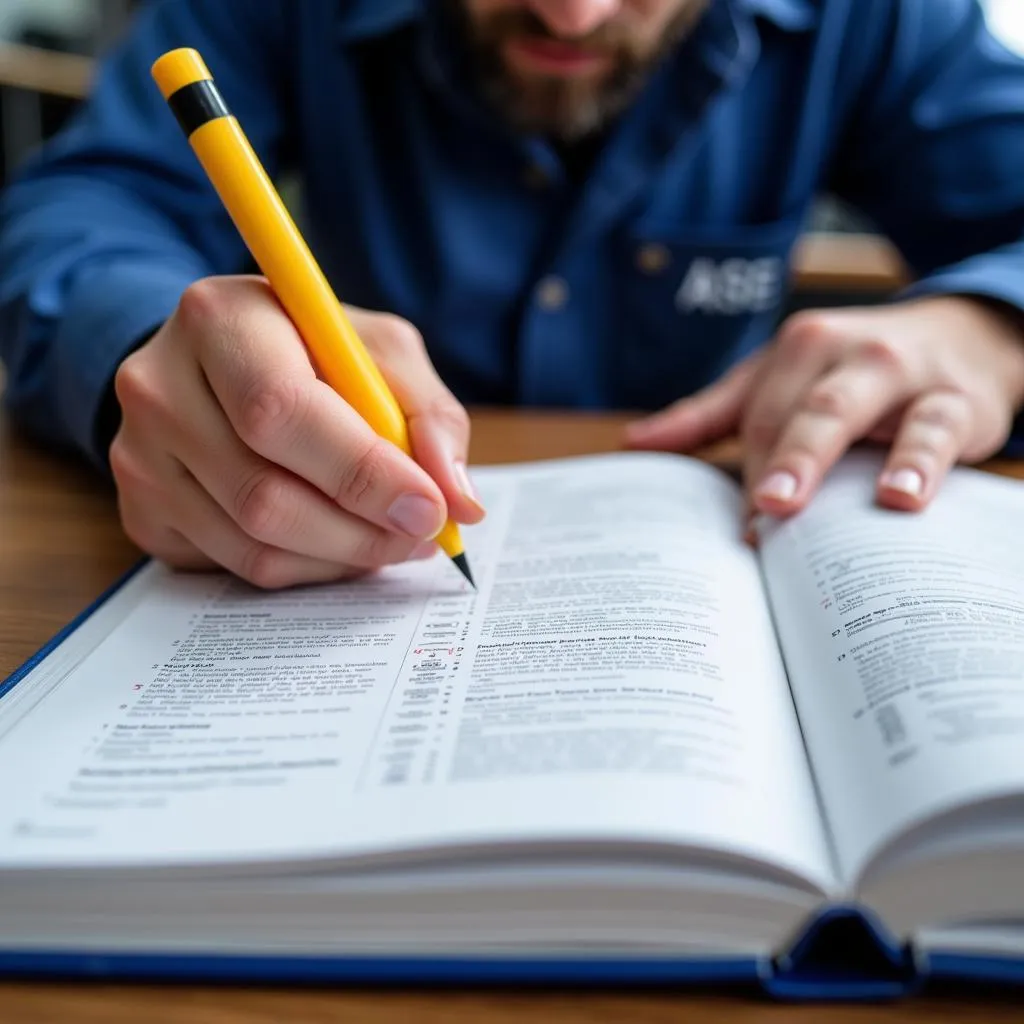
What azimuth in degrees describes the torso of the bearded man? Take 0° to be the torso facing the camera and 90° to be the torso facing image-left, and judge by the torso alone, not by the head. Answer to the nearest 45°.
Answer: approximately 0°

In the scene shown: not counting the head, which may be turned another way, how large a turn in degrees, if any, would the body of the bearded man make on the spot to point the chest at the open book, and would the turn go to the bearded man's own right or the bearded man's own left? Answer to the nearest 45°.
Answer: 0° — they already face it

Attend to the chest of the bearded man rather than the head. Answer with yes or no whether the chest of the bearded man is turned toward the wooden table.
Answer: yes
